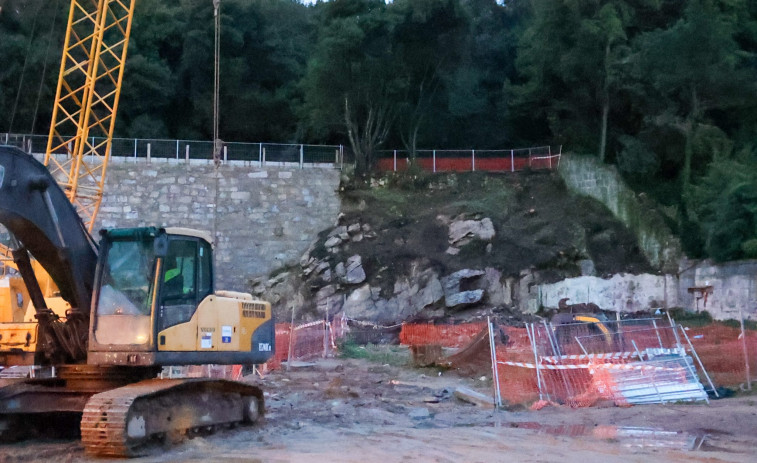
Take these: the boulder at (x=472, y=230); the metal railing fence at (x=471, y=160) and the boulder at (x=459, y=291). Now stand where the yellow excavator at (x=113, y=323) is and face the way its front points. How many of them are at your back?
3

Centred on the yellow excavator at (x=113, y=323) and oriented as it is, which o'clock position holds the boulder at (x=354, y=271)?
The boulder is roughly at 5 o'clock from the yellow excavator.

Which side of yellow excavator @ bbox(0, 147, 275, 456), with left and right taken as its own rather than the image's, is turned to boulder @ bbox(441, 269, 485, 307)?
back

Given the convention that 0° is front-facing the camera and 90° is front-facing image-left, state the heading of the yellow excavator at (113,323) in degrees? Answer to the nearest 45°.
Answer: approximately 45°

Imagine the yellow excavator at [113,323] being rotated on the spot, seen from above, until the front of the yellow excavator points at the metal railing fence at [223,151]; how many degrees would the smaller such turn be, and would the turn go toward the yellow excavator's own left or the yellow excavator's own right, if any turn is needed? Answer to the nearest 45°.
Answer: approximately 135° to the yellow excavator's own right

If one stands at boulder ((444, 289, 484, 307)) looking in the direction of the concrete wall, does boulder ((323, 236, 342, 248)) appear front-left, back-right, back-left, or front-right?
back-left

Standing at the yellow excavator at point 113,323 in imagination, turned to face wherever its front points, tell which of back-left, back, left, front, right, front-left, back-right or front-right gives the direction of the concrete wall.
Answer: back

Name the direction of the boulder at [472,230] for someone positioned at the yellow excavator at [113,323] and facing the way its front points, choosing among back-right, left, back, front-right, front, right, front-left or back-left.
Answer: back

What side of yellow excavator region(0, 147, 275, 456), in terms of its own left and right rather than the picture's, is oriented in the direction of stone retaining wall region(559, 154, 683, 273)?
back

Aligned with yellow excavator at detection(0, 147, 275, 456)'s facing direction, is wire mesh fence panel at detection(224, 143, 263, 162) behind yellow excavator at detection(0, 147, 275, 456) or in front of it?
behind

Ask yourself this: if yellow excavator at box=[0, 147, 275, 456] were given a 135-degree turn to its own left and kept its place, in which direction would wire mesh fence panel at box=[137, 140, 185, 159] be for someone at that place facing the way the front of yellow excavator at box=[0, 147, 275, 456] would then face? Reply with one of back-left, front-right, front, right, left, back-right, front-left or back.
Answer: left
